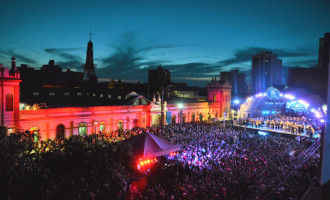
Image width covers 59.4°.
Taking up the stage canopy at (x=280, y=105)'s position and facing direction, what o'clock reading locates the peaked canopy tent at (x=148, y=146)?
the peaked canopy tent at (x=148, y=146) is roughly at 11 o'clock from the stage canopy at (x=280, y=105).

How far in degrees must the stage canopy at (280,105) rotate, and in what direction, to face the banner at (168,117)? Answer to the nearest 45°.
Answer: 0° — it already faces it

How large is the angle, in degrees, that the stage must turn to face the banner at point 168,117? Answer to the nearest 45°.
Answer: approximately 45° to its right

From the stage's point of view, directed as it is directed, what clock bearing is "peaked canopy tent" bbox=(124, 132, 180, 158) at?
The peaked canopy tent is roughly at 11 o'clock from the stage.
